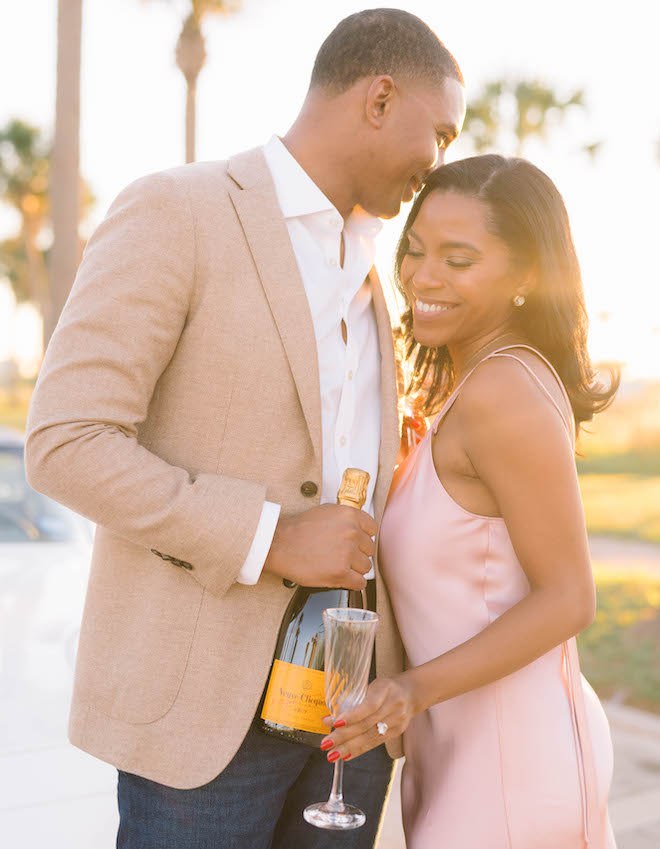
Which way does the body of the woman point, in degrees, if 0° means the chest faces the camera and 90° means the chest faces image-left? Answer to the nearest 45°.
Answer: approximately 90°

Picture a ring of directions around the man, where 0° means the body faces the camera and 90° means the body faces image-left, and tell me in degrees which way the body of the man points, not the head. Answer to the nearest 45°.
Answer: approximately 315°

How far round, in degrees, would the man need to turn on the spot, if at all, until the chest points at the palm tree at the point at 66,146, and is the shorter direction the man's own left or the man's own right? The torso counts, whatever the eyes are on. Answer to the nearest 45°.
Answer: approximately 135° to the man's own left

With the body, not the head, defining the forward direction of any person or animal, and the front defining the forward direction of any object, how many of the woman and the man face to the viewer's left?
1

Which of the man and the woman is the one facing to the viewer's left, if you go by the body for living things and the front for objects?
the woman

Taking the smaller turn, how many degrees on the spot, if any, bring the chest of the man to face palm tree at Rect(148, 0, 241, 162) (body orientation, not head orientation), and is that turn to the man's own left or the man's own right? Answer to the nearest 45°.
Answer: approximately 135° to the man's own left

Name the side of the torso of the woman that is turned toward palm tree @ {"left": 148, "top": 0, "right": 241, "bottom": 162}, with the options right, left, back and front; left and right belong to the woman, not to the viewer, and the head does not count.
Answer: right
